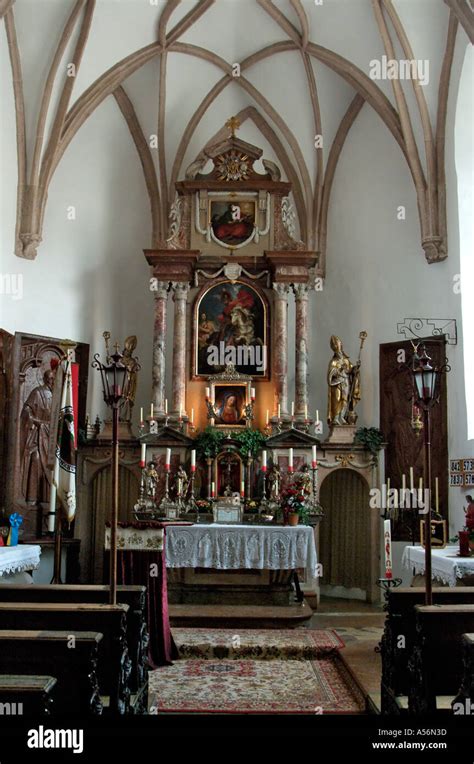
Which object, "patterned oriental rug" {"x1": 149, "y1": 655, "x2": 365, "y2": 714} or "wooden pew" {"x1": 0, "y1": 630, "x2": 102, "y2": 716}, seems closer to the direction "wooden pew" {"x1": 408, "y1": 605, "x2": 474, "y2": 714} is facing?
the patterned oriental rug

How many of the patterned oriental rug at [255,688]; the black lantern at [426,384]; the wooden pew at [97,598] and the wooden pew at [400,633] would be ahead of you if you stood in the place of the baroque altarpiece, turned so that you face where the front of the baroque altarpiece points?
4

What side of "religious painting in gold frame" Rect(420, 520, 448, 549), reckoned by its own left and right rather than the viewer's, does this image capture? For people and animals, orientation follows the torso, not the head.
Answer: front

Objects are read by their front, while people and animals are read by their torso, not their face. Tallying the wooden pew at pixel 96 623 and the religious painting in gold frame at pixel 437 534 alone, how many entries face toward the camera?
1

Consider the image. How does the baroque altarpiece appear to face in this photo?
toward the camera

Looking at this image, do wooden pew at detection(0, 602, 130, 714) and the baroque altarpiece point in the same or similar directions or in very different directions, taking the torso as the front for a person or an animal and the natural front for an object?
very different directions

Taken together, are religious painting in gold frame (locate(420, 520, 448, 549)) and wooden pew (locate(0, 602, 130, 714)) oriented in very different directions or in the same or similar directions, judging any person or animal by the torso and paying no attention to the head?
very different directions

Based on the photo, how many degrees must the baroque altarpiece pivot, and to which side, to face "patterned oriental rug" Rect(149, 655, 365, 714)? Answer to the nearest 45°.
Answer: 0° — it already faces it

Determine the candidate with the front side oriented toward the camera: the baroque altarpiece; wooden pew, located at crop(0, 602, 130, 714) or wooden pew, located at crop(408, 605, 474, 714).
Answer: the baroque altarpiece

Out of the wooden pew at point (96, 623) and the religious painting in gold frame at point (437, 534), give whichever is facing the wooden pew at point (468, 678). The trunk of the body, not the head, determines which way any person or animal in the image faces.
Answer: the religious painting in gold frame

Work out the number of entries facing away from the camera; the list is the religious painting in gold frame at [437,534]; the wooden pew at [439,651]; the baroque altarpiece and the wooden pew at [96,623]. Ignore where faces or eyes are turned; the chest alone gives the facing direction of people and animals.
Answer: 2

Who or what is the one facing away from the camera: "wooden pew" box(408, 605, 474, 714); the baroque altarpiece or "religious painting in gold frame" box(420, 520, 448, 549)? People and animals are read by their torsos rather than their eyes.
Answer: the wooden pew

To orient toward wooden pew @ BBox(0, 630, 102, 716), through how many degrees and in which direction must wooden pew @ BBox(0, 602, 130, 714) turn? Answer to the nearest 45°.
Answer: approximately 180°

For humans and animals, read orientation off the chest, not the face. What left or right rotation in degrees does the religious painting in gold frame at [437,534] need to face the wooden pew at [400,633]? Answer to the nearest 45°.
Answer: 0° — it already faces it

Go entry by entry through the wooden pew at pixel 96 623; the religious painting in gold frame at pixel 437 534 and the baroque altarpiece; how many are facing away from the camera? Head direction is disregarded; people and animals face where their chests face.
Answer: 1

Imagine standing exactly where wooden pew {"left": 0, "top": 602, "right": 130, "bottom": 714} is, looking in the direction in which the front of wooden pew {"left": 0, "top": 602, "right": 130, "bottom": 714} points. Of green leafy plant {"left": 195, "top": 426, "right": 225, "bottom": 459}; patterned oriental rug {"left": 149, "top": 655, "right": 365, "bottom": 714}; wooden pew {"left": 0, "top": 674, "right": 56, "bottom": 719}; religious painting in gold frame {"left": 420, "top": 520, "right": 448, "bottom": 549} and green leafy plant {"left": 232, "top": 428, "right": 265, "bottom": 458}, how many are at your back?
1

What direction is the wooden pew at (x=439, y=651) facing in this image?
away from the camera

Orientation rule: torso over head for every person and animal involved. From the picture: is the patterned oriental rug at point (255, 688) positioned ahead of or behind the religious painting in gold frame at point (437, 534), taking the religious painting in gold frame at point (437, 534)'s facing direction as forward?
ahead

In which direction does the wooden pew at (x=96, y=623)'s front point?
away from the camera

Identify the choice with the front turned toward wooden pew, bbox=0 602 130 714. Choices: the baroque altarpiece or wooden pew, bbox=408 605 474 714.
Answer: the baroque altarpiece
